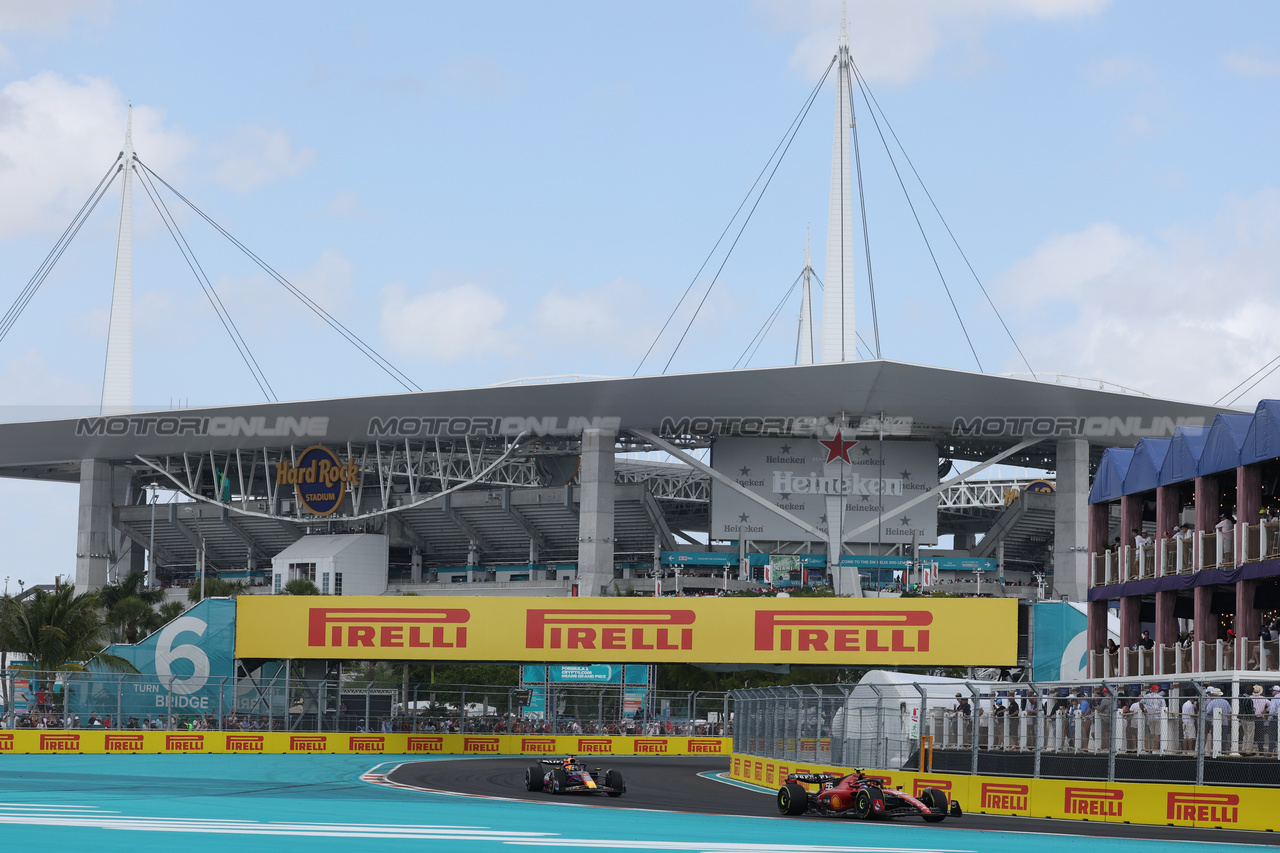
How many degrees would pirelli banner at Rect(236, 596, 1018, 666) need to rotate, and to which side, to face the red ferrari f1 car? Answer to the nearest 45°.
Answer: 0° — it already faces it

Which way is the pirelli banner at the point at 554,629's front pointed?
toward the camera

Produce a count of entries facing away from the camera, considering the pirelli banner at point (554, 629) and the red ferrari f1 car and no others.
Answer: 0

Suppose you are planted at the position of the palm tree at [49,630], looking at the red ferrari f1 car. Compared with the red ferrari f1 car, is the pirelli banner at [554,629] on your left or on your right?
left

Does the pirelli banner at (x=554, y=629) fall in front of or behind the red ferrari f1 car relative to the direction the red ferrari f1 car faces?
behind

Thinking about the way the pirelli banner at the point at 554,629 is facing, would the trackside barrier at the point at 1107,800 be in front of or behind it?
in front

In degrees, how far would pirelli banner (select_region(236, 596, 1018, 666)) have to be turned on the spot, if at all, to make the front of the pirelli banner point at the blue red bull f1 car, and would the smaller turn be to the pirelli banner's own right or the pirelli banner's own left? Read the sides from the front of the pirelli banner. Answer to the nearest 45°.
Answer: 0° — it already faces it

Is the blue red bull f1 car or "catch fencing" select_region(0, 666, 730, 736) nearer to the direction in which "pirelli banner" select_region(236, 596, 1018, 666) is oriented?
the blue red bull f1 car

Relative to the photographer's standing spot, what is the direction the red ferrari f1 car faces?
facing the viewer and to the right of the viewer

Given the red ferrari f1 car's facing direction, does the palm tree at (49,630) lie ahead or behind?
behind

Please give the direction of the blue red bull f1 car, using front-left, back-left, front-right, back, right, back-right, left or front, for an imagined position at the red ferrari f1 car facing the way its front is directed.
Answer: back
